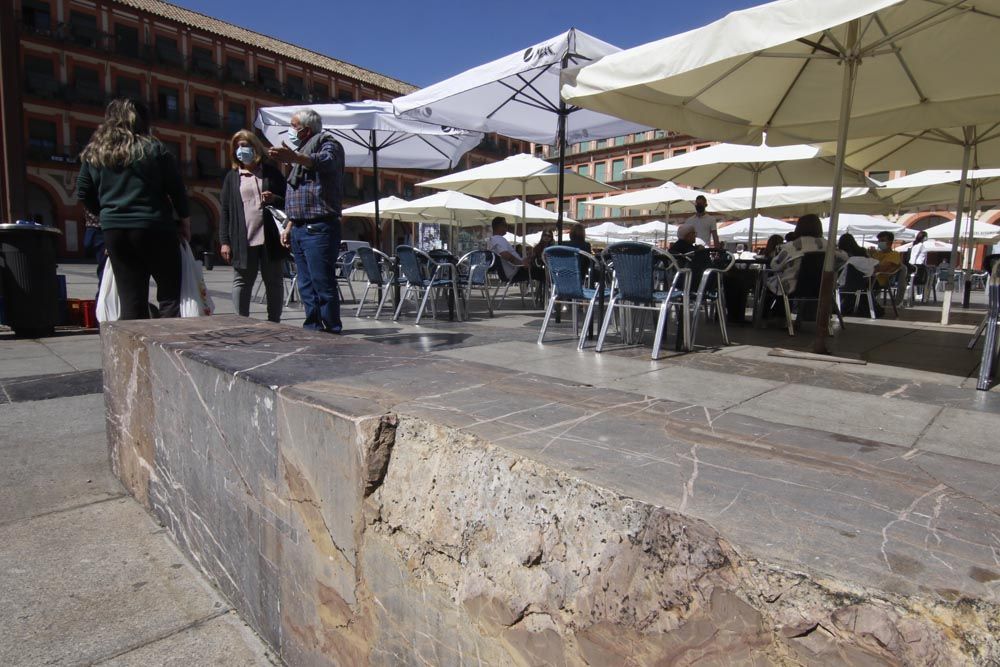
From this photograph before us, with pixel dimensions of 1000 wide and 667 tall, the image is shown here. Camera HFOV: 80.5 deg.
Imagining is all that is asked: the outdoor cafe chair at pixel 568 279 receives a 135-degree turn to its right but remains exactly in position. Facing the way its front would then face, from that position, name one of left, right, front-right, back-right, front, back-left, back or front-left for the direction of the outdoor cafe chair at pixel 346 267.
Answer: back-right

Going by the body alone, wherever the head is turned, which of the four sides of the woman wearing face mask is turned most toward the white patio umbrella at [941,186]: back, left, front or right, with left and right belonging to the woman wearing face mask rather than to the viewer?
left

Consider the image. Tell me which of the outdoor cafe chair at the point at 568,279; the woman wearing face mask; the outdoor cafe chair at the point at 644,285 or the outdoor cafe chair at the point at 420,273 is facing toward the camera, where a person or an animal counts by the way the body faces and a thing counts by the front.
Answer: the woman wearing face mask

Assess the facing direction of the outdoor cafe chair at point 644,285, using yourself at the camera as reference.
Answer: facing away from the viewer and to the right of the viewer

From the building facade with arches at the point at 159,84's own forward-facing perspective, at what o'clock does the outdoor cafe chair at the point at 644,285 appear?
The outdoor cafe chair is roughly at 1 o'clock from the building facade with arches.

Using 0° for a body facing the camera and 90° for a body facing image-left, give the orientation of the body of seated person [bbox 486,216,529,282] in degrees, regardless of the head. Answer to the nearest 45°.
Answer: approximately 315°

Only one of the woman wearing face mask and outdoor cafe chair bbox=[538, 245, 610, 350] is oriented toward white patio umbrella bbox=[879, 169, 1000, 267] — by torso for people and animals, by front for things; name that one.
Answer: the outdoor cafe chair

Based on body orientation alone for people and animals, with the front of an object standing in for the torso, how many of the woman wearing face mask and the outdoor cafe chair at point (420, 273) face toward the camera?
1

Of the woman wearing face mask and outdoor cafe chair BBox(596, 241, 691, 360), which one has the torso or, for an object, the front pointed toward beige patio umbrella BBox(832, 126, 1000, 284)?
the outdoor cafe chair

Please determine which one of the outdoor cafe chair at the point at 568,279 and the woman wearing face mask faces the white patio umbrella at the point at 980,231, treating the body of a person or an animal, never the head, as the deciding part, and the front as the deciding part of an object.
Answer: the outdoor cafe chair

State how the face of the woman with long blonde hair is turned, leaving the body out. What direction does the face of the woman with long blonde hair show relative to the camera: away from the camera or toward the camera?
away from the camera

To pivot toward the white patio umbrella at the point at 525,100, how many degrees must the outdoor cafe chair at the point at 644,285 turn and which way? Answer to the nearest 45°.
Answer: approximately 90° to its left

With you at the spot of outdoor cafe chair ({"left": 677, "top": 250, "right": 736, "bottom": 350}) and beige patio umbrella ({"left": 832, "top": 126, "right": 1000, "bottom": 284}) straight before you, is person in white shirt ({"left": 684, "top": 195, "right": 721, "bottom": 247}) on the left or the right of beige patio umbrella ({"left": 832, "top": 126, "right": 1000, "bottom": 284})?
left
